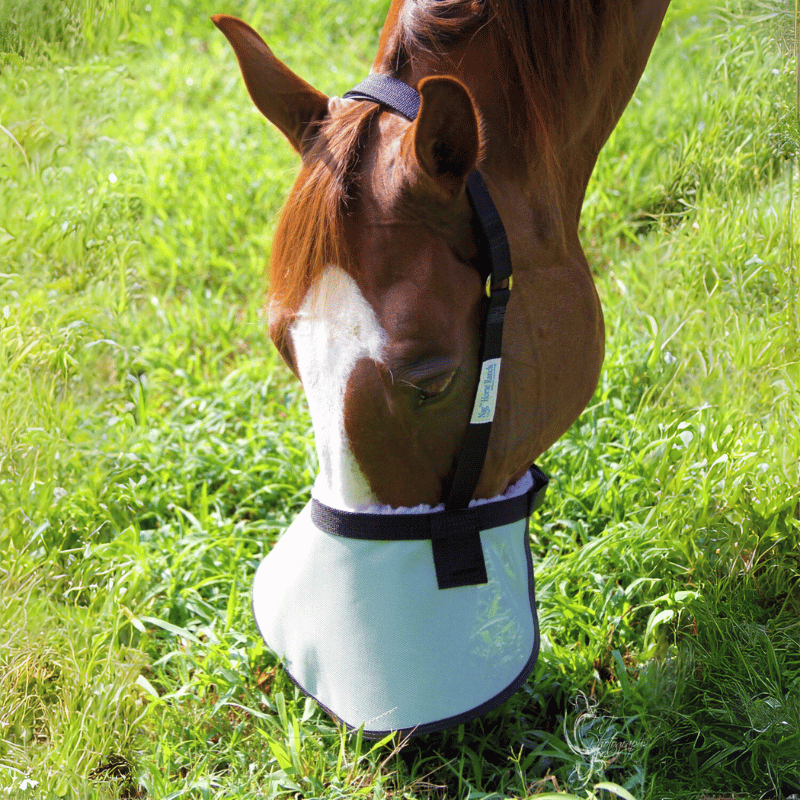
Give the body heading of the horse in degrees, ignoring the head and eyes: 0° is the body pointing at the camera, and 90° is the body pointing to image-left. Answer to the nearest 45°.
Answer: approximately 45°
